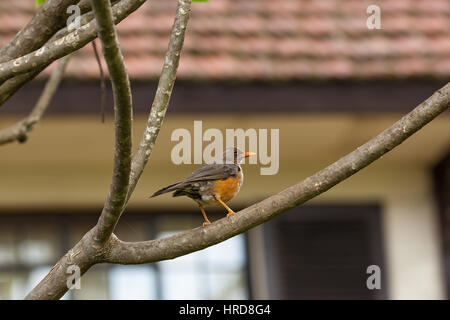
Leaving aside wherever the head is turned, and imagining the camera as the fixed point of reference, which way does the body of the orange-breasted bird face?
to the viewer's right
